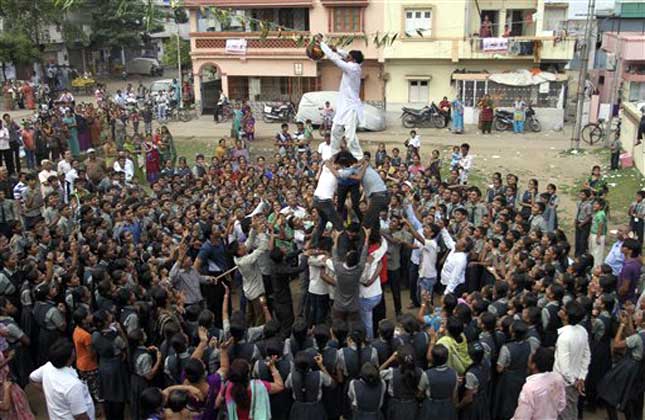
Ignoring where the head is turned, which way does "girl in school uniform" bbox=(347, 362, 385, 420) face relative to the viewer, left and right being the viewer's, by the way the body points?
facing away from the viewer

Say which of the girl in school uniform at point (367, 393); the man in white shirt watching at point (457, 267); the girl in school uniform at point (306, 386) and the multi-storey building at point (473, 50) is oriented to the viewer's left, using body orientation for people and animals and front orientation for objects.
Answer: the man in white shirt watching

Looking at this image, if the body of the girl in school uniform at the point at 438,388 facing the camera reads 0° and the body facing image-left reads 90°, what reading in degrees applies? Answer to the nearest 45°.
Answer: approximately 180°

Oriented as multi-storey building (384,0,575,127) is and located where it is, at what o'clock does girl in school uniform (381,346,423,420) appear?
The girl in school uniform is roughly at 12 o'clock from the multi-storey building.

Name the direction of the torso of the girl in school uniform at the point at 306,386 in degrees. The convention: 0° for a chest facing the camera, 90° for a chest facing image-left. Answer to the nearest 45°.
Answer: approximately 180°

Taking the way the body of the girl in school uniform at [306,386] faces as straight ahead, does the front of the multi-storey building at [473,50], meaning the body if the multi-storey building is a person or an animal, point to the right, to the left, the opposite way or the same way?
the opposite way

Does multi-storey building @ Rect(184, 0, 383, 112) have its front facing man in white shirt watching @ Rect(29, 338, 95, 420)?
yes

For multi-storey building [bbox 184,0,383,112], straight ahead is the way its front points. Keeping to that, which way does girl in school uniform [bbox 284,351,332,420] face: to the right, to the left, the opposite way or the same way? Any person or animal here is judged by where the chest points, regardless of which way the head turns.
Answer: the opposite way

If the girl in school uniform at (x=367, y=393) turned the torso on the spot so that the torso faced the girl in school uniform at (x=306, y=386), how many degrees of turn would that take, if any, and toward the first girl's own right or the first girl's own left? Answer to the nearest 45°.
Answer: approximately 90° to the first girl's own left

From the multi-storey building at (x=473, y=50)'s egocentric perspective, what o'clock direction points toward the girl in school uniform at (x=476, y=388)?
The girl in school uniform is roughly at 12 o'clock from the multi-storey building.
